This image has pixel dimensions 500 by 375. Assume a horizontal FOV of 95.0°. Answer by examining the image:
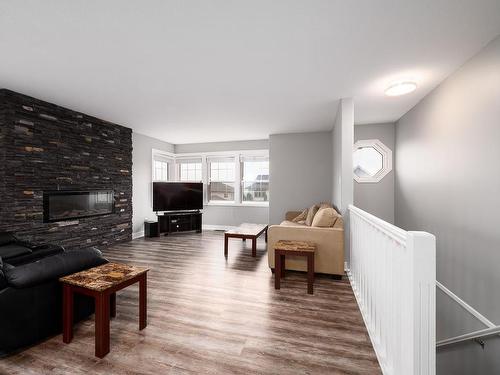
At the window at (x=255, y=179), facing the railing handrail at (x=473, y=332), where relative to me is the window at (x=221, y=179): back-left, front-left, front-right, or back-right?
back-right

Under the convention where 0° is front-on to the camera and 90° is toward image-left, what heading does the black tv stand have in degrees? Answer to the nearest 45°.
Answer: approximately 0°

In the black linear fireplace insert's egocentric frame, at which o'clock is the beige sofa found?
The beige sofa is roughly at 12 o'clock from the black linear fireplace insert.

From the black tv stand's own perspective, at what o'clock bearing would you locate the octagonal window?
The octagonal window is roughly at 10 o'clock from the black tv stand.

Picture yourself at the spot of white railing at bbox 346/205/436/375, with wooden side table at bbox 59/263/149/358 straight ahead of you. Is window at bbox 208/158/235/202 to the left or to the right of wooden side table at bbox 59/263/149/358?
right

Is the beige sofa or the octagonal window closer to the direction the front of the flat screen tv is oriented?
the beige sofa

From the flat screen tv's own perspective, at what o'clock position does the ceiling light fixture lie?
The ceiling light fixture is roughly at 11 o'clock from the flat screen tv.

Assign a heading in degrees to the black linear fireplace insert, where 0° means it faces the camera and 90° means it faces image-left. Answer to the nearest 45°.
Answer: approximately 315°

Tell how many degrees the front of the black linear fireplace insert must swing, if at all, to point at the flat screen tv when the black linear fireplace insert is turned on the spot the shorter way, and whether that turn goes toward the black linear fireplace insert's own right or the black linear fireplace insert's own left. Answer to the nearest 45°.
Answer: approximately 90° to the black linear fireplace insert's own left
